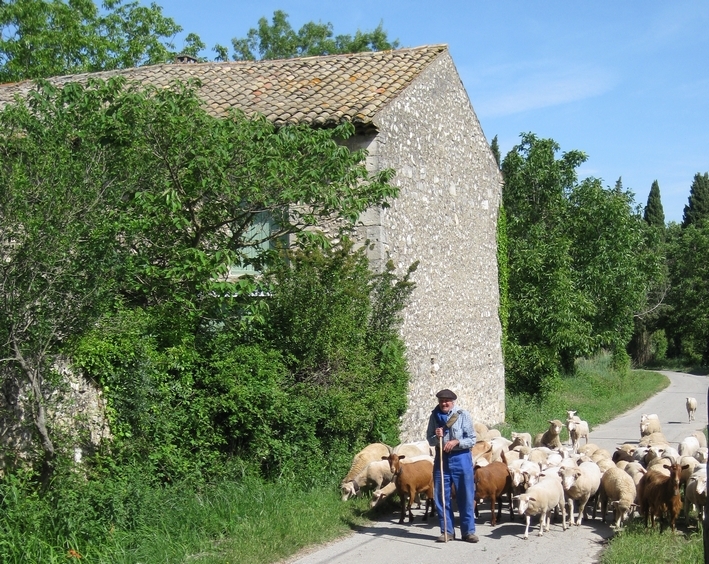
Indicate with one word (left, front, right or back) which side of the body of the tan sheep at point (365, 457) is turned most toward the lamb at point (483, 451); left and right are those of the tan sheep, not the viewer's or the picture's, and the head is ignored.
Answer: back

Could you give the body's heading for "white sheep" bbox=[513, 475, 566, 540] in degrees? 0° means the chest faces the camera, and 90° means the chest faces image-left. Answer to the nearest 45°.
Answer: approximately 45°

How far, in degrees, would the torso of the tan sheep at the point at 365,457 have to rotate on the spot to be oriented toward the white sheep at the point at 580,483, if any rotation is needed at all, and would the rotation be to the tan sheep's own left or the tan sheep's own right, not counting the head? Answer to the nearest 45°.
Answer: approximately 135° to the tan sheep's own left

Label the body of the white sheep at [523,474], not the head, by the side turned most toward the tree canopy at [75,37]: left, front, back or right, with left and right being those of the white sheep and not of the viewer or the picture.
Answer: right

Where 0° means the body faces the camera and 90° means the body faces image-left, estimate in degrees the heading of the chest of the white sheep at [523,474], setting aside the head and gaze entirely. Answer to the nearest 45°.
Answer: approximately 45°

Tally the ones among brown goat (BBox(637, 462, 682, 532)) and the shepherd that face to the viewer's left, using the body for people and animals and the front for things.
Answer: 0

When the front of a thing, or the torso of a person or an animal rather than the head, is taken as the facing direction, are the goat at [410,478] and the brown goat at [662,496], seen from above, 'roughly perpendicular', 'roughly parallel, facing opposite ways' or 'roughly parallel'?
roughly perpendicular

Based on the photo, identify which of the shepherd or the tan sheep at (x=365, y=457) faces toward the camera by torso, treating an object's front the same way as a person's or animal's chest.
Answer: the shepherd

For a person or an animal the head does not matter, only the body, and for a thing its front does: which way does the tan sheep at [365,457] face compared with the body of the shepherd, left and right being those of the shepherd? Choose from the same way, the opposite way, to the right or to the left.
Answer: to the right

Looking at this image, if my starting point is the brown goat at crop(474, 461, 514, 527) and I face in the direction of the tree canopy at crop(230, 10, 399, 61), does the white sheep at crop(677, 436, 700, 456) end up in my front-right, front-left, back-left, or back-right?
front-right

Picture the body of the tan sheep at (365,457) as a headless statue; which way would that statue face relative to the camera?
to the viewer's left

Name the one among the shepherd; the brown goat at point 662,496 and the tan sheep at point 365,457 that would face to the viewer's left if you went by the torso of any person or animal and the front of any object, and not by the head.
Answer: the tan sheep

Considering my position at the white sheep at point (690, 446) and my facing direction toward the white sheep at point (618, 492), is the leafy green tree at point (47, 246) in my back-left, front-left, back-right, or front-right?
front-right

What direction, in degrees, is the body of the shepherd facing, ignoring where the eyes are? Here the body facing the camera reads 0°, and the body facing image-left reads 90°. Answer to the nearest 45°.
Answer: approximately 0°

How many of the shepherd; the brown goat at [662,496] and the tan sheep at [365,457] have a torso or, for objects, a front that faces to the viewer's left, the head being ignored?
1

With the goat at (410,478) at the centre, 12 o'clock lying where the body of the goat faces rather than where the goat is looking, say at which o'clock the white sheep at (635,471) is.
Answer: The white sheep is roughly at 7 o'clock from the goat.

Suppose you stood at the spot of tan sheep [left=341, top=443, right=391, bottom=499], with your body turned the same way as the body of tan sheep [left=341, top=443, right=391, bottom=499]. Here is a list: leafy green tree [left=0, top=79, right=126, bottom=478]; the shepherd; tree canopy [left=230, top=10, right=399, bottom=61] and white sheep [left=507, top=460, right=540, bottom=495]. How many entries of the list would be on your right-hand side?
1

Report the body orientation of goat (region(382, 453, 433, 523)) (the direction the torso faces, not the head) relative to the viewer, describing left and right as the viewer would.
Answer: facing the viewer and to the left of the viewer

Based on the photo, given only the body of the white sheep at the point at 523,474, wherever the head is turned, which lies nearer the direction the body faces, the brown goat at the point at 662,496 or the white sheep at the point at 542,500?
the white sheep
